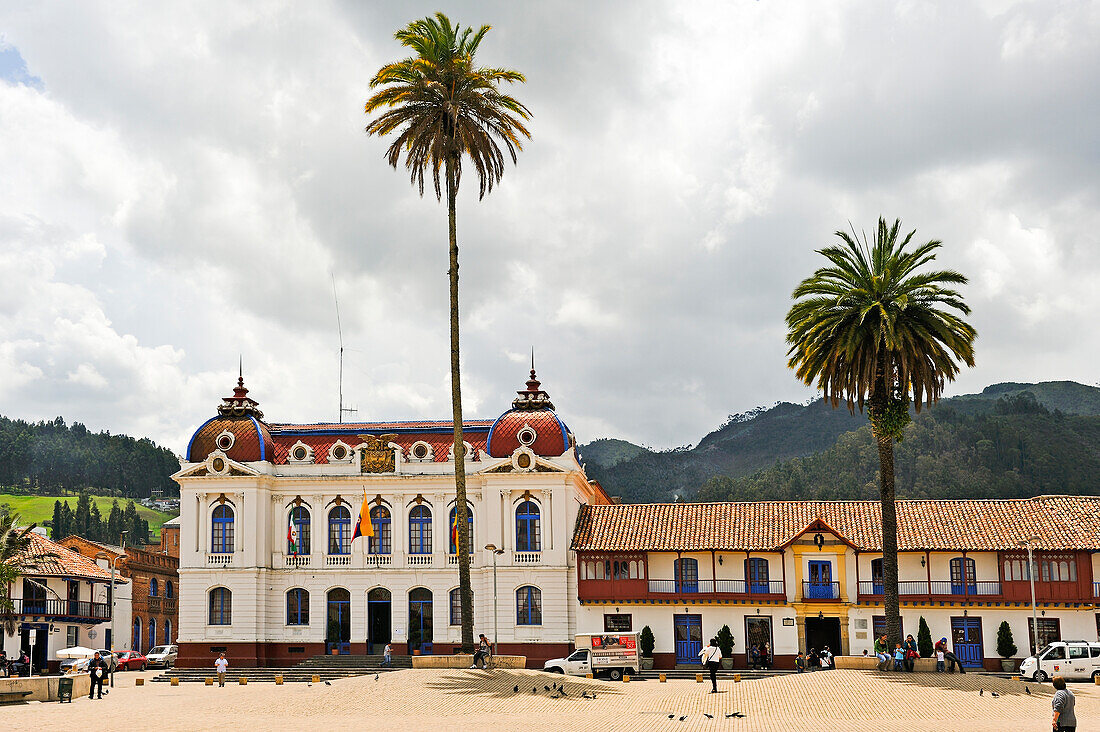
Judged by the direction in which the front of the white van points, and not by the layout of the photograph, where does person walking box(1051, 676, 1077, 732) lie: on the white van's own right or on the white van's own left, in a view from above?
on the white van's own left

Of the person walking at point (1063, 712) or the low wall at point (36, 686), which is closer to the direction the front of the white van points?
the low wall

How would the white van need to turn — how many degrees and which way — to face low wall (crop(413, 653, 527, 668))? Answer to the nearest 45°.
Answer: approximately 45° to its left

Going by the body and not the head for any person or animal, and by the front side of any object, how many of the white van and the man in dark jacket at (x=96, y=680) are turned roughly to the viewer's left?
1

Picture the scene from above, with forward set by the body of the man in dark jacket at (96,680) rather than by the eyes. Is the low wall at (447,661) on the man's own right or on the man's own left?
on the man's own left

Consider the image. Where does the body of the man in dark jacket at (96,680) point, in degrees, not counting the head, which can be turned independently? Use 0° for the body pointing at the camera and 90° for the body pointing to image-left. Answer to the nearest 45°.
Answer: approximately 0°

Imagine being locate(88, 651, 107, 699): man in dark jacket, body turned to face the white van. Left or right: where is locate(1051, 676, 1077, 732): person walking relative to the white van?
right

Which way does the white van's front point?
to the viewer's left

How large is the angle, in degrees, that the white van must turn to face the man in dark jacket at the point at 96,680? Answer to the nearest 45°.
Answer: approximately 45° to its left

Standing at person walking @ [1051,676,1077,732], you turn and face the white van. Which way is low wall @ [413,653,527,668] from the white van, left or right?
left

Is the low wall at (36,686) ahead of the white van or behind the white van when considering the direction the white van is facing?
ahead

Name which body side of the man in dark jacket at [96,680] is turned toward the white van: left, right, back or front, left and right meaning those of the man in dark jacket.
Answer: left

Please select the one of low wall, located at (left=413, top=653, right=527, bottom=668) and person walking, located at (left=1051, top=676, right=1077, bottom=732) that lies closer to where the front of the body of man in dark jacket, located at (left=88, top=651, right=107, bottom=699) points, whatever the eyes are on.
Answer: the person walking

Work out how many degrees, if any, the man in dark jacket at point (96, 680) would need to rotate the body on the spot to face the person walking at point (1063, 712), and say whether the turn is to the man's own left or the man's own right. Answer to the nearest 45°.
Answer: approximately 45° to the man's own left
